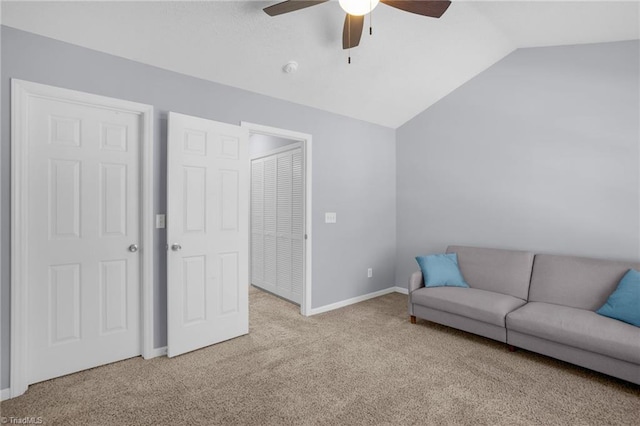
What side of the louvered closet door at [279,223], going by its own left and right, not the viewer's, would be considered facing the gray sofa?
left

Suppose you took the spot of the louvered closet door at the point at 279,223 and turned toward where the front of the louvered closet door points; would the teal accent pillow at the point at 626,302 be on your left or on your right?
on your left

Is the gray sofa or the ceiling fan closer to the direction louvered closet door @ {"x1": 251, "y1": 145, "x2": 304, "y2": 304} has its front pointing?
the ceiling fan

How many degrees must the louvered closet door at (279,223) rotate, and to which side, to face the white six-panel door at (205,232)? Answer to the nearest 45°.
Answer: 0° — it already faces it

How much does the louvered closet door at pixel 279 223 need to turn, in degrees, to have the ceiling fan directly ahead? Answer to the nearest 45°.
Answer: approximately 45° to its left
